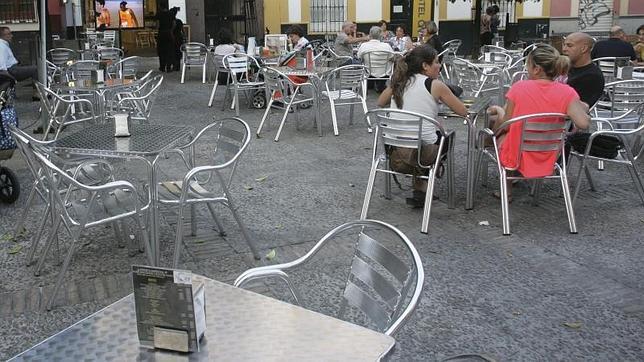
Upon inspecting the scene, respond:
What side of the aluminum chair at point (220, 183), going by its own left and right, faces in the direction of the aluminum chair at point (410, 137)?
back

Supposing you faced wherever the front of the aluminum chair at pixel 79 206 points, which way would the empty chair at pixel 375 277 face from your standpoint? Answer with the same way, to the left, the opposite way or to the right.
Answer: the opposite way

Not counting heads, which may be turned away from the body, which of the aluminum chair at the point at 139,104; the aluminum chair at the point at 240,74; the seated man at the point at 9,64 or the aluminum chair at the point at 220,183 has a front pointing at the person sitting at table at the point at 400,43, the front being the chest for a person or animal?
the seated man

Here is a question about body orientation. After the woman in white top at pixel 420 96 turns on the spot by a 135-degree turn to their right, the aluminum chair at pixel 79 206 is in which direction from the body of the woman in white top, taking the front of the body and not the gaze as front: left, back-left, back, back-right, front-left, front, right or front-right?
front-right

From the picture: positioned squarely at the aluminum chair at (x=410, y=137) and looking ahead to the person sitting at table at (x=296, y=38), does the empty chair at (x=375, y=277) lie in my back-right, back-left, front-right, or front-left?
back-left

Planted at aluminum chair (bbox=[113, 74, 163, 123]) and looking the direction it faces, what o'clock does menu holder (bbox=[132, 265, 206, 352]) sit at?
The menu holder is roughly at 9 o'clock from the aluminum chair.

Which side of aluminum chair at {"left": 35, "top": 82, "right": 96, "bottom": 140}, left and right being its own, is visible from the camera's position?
right

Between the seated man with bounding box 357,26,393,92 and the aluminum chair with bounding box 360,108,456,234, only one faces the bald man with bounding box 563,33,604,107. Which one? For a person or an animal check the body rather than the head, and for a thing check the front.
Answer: the aluminum chair

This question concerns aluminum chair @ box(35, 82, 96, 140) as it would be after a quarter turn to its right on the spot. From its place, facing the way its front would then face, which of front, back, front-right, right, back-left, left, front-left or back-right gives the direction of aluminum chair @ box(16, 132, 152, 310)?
front

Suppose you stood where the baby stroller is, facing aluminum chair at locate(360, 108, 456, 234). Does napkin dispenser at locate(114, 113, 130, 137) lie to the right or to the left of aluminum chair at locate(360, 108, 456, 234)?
right

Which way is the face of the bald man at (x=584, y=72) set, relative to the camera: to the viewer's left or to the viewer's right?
to the viewer's left

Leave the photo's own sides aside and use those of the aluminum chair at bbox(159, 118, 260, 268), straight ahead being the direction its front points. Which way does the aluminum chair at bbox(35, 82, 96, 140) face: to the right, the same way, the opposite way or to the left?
the opposite way

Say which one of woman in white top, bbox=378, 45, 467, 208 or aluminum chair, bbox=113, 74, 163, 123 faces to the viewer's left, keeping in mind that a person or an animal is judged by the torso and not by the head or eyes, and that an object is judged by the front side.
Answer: the aluminum chair

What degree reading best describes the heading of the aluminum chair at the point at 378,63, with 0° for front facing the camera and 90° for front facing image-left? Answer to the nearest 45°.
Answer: approximately 180°

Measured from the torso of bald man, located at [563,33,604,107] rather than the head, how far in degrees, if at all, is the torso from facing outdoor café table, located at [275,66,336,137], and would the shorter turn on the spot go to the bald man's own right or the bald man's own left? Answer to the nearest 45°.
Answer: approximately 45° to the bald man's own right

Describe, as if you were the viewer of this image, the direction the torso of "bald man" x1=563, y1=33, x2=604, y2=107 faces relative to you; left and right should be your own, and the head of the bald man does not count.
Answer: facing to the left of the viewer

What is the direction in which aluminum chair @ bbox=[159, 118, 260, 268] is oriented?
to the viewer's left

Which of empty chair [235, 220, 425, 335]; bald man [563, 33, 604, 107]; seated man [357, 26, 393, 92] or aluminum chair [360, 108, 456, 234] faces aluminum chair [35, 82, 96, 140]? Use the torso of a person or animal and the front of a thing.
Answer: the bald man
